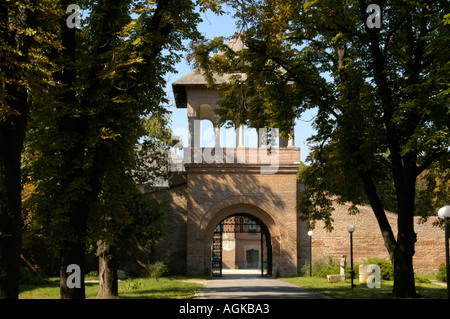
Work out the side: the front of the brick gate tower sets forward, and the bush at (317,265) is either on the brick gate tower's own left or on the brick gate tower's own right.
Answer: on the brick gate tower's own left

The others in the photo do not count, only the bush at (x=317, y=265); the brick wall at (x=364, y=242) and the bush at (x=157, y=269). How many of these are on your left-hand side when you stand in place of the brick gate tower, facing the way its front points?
2

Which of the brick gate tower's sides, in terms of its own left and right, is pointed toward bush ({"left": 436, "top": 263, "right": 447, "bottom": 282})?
left

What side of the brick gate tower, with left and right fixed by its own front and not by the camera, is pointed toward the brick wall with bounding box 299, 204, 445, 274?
left

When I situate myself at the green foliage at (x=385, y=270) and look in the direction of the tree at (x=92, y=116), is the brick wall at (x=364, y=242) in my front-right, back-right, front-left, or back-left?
back-right

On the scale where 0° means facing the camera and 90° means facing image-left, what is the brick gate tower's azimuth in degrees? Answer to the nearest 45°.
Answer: approximately 0°

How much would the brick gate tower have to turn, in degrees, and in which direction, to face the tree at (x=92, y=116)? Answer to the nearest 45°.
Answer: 0° — it already faces it

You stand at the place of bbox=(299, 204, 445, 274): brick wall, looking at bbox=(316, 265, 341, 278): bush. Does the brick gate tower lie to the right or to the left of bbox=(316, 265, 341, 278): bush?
right

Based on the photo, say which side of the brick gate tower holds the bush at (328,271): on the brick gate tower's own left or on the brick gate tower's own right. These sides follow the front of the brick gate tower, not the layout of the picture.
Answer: on the brick gate tower's own left

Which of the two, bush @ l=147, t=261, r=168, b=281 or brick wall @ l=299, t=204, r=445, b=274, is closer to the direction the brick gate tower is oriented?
the bush

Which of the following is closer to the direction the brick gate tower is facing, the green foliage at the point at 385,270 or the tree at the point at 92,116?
the tree

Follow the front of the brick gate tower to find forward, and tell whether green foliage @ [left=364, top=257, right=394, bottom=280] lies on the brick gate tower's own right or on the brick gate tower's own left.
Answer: on the brick gate tower's own left
